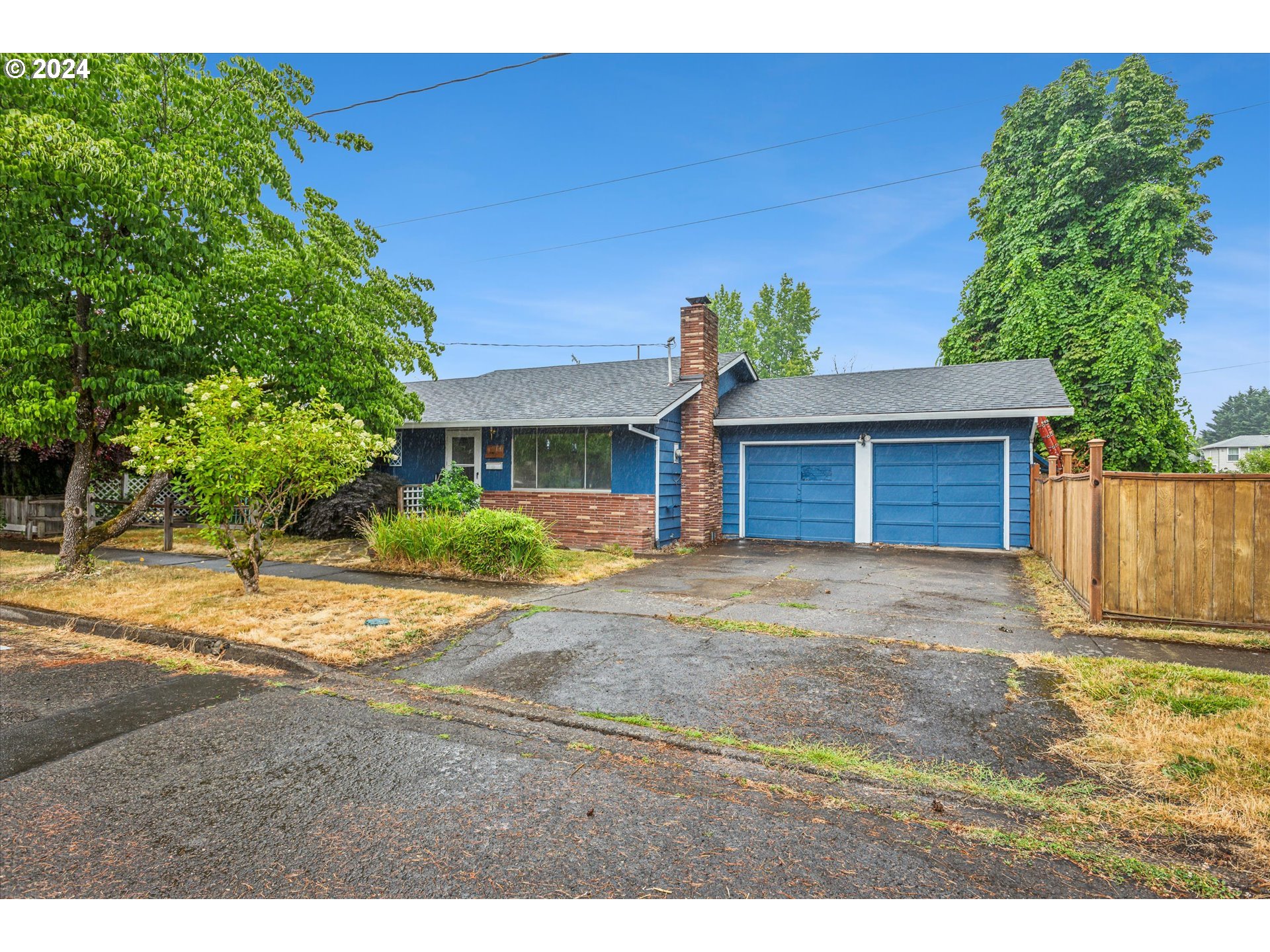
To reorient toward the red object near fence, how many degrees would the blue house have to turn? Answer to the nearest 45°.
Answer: approximately 90° to its left

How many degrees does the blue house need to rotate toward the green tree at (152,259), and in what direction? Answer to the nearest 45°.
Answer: approximately 45° to its right

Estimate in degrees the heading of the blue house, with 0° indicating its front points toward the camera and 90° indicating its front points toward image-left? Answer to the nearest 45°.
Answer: approximately 0°

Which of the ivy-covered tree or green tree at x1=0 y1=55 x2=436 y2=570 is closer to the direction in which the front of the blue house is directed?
the green tree

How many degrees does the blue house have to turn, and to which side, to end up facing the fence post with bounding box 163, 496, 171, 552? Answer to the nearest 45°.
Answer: approximately 90° to its right

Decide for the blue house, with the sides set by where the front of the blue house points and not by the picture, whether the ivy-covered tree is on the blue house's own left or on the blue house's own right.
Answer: on the blue house's own left

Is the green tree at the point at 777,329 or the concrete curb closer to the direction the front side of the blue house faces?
the concrete curb

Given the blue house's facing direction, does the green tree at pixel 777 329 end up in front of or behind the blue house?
behind
